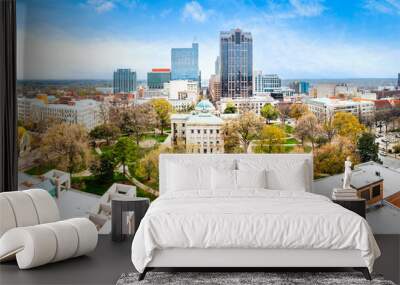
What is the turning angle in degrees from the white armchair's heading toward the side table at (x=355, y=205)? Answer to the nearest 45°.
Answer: approximately 45° to its left

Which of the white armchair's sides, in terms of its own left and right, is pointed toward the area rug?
front

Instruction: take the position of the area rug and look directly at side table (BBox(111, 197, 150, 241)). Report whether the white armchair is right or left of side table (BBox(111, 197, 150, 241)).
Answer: left

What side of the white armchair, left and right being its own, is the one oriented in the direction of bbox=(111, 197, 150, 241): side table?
left

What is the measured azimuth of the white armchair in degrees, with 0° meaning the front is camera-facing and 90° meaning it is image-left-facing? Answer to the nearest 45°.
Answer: approximately 315°

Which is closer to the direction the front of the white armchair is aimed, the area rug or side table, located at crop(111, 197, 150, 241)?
the area rug
